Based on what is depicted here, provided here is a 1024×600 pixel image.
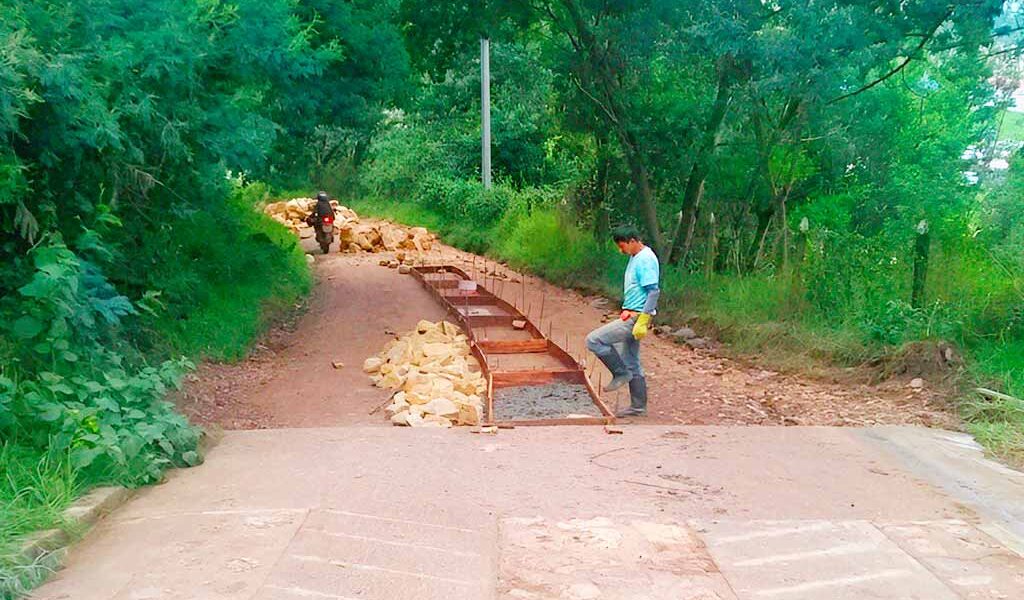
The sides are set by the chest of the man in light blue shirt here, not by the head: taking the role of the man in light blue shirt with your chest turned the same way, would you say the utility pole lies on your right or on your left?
on your right

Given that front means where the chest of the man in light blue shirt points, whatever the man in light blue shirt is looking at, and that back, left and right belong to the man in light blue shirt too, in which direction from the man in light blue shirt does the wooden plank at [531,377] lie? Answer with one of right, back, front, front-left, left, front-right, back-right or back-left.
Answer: front-right

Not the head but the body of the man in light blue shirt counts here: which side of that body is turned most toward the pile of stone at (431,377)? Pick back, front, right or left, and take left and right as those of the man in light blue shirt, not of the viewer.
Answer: front

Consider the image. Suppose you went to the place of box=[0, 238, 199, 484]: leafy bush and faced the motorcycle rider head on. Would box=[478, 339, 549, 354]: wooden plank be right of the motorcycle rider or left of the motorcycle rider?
right

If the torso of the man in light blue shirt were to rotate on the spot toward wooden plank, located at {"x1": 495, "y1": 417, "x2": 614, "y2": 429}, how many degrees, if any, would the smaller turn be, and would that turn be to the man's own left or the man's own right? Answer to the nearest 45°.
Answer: approximately 45° to the man's own left

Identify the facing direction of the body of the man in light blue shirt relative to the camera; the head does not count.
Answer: to the viewer's left

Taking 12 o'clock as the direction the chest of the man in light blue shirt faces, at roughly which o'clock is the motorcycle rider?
The motorcycle rider is roughly at 2 o'clock from the man in light blue shirt.

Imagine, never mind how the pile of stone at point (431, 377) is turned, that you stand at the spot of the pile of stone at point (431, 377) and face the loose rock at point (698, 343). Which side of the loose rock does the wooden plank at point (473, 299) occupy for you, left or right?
left

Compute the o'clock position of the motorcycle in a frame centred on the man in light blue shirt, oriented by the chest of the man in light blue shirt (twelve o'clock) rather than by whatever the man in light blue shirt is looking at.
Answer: The motorcycle is roughly at 2 o'clock from the man in light blue shirt.

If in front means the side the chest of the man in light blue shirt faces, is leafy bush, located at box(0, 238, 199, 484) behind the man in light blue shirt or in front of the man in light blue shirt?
in front

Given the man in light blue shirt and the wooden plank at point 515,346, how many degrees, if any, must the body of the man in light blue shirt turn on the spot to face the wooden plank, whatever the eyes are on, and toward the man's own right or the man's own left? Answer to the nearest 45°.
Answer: approximately 45° to the man's own right

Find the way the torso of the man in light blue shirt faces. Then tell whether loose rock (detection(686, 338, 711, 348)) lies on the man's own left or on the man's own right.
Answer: on the man's own right

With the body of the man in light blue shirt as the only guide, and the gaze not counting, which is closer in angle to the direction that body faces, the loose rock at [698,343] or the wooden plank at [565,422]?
the wooden plank
